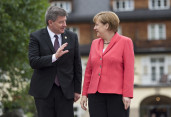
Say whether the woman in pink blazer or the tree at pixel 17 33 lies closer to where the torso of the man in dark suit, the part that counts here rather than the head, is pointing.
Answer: the woman in pink blazer

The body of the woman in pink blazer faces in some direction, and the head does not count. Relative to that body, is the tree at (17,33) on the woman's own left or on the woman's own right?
on the woman's own right

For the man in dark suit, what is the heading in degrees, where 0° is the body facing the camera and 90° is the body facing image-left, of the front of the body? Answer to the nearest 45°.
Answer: approximately 0°

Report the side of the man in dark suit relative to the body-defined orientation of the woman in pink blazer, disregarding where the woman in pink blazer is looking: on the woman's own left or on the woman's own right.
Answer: on the woman's own right

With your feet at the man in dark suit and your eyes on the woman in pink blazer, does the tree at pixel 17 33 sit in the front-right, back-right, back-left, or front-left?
back-left

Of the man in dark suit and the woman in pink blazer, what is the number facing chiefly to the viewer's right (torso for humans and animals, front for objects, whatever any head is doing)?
0

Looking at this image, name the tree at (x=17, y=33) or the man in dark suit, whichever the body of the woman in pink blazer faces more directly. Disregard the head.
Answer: the man in dark suit

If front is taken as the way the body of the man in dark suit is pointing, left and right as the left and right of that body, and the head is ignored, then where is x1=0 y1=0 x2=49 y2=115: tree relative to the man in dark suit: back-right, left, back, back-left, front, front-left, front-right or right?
back

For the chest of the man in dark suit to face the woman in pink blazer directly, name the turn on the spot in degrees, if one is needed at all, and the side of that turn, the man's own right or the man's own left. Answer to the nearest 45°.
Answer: approximately 90° to the man's own left

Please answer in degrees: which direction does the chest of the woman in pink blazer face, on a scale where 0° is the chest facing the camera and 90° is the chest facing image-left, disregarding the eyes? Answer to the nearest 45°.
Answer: approximately 45°

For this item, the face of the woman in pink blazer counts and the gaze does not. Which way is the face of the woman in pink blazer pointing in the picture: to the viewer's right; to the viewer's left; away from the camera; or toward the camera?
to the viewer's left

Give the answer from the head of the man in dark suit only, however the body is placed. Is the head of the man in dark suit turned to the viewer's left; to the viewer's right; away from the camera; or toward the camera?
to the viewer's right
